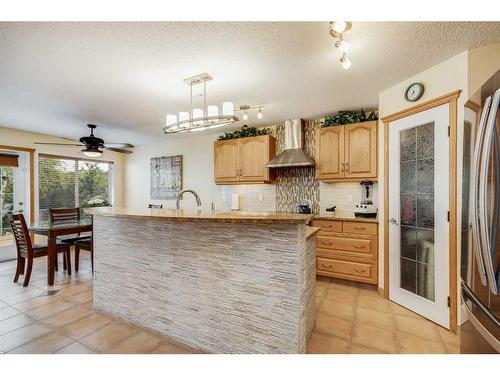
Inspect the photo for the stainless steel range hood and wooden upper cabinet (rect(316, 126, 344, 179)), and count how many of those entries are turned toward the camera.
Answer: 2

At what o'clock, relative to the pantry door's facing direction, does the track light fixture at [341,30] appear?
The track light fixture is roughly at 11 o'clock from the pantry door.

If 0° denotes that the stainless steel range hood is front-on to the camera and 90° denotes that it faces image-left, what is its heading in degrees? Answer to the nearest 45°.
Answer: approximately 0°

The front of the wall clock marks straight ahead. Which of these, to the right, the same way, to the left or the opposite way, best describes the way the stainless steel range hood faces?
to the left

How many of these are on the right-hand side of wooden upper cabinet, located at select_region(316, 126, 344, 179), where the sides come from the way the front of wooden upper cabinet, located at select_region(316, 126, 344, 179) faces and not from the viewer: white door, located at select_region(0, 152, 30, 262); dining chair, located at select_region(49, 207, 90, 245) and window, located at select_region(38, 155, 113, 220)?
3

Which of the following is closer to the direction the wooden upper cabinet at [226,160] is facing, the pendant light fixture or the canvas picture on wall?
the pendant light fixture

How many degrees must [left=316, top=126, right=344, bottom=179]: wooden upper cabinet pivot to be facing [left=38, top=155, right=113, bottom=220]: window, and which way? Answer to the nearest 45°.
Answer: approximately 90° to its right

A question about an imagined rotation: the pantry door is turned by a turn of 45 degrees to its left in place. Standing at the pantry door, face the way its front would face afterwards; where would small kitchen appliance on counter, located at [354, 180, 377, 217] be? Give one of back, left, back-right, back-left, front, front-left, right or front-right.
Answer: back-right

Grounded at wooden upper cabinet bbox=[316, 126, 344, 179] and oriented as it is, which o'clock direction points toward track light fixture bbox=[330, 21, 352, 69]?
The track light fixture is roughly at 12 o'clock from the wooden upper cabinet.
